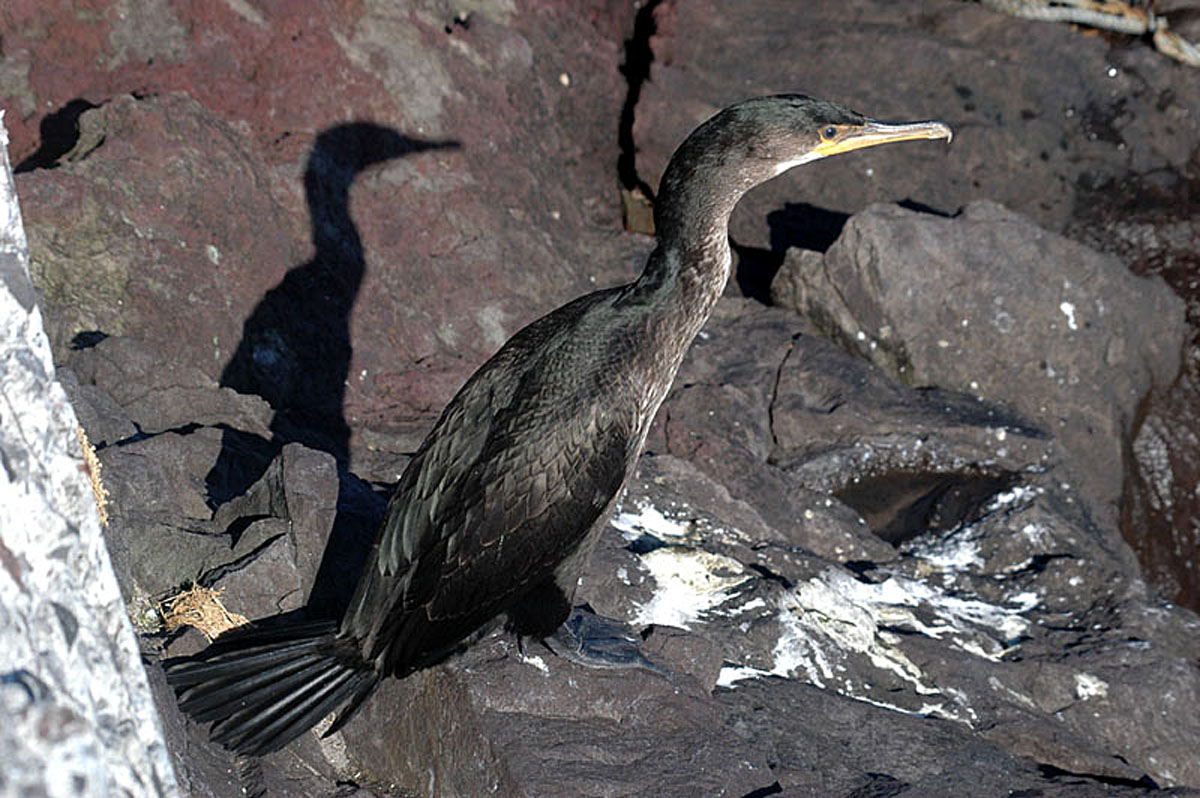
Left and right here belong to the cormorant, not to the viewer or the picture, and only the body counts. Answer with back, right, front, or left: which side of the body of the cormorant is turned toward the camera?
right

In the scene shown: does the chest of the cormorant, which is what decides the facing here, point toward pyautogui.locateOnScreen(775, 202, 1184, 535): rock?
yes
